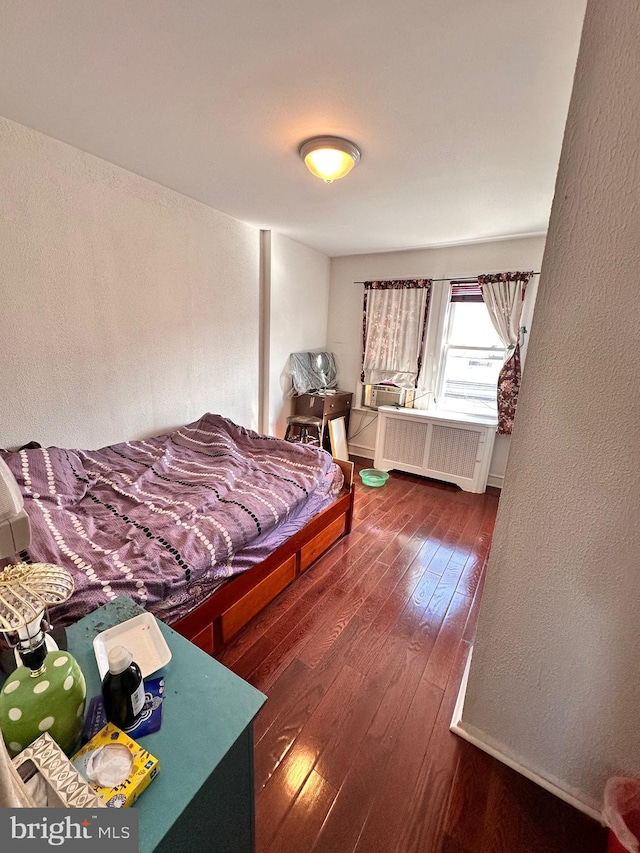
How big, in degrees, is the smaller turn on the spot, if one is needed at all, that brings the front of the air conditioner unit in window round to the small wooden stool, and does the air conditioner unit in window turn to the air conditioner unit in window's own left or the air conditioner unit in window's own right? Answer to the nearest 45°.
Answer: approximately 45° to the air conditioner unit in window's own right

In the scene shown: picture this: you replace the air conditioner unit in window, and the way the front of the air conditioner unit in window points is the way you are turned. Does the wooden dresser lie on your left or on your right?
on your right

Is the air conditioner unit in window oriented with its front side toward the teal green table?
yes

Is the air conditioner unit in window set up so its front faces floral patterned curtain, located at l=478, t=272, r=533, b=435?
no

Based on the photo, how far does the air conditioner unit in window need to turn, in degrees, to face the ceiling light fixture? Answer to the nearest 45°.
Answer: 0° — it already faces it

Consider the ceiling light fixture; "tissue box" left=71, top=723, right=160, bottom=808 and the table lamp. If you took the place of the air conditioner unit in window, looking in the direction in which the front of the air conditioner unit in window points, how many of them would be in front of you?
3

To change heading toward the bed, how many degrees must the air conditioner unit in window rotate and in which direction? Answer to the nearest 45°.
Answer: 0° — it already faces it

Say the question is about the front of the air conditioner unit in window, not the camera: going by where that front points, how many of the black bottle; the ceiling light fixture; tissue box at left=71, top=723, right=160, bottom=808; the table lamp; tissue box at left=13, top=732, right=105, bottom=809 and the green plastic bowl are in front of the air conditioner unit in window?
6

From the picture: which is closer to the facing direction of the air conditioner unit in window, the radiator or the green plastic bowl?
the green plastic bowl

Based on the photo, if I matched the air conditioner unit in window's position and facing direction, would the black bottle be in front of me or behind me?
in front

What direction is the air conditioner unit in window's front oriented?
toward the camera

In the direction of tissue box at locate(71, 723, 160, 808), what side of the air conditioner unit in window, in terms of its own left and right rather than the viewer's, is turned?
front

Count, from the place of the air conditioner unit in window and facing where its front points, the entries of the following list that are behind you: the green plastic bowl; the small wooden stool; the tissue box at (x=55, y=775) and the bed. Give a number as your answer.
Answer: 0

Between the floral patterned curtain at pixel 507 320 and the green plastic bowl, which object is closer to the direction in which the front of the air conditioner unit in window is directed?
the green plastic bowl

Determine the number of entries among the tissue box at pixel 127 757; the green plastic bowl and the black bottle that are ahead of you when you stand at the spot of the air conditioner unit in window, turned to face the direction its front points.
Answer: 3
